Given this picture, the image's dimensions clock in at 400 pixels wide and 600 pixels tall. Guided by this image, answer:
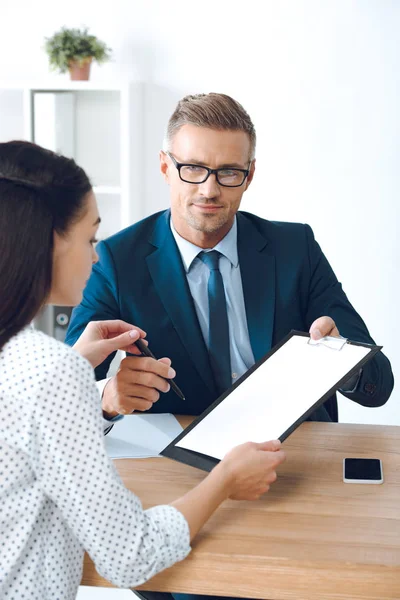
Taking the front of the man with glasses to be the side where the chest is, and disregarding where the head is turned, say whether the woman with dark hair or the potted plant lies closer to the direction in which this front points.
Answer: the woman with dark hair

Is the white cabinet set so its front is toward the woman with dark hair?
yes

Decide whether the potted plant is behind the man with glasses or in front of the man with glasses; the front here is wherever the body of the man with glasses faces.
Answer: behind

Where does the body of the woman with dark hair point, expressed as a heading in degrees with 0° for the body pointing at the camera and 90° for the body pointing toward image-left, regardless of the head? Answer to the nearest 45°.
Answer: approximately 225°
